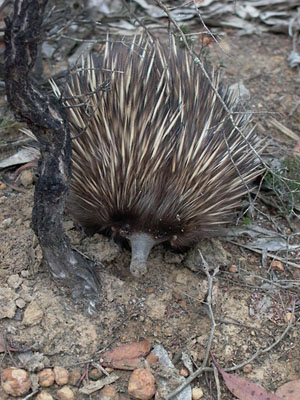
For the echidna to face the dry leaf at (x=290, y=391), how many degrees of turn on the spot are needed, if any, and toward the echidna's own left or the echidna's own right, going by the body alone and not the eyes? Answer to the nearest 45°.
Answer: approximately 45° to the echidna's own left

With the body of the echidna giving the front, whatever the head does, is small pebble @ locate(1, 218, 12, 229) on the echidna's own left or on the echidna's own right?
on the echidna's own right

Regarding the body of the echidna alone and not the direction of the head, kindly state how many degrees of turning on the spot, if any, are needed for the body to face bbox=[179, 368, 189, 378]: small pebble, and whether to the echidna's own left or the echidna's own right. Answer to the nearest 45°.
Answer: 0° — it already faces it

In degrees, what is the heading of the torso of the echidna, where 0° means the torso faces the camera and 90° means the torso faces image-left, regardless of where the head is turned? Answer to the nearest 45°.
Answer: approximately 0°

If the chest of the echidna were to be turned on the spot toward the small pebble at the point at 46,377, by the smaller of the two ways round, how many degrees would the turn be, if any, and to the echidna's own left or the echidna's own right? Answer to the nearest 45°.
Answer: approximately 45° to the echidna's own right

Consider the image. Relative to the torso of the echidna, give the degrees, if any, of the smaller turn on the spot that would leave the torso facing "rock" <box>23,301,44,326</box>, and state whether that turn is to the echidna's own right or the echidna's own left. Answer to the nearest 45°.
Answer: approximately 45° to the echidna's own right
